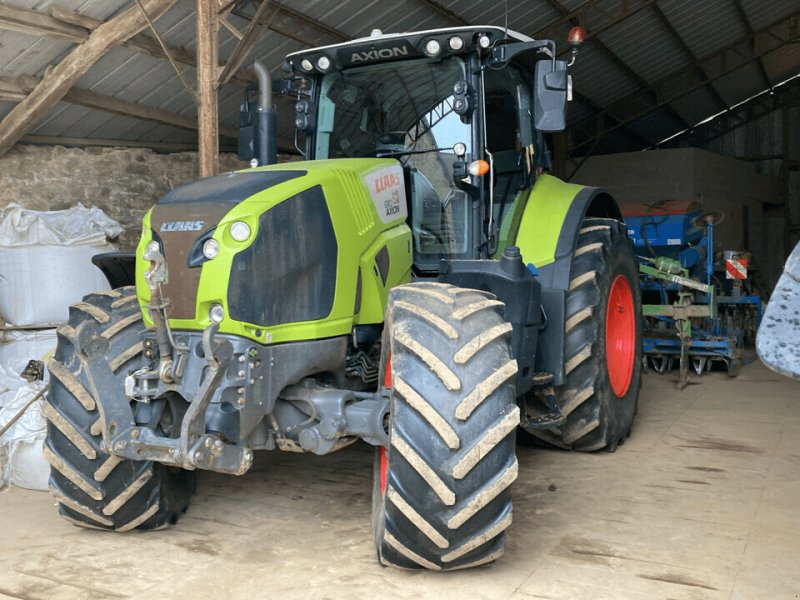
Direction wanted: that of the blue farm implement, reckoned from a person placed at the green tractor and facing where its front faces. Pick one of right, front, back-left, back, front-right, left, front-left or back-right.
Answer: back

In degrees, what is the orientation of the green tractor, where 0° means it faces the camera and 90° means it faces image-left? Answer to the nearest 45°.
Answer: approximately 45°
